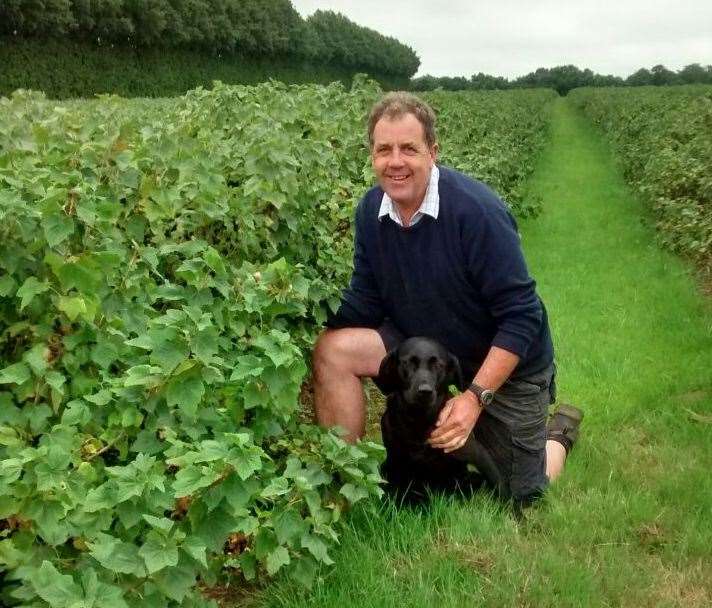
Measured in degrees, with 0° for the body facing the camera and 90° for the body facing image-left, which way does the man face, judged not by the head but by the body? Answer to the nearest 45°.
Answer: approximately 45°

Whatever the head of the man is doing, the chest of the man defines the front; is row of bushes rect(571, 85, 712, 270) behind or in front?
behind
